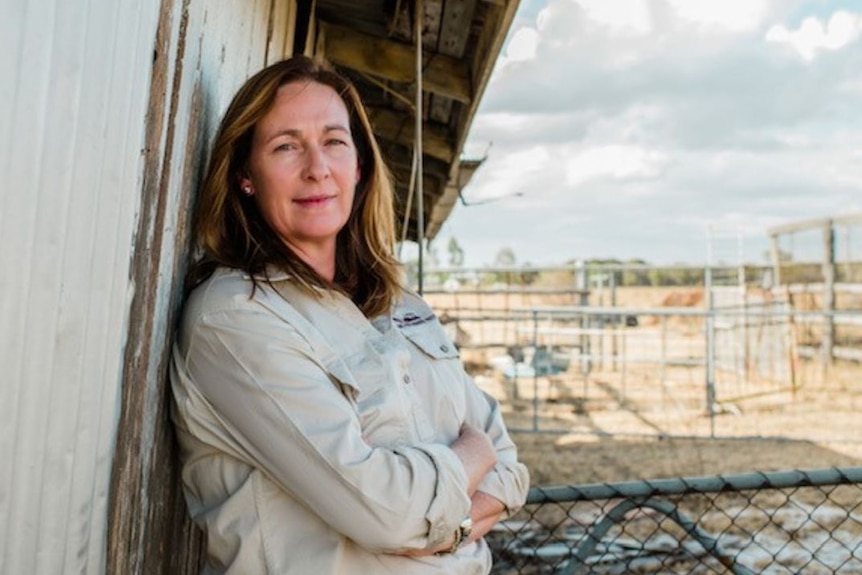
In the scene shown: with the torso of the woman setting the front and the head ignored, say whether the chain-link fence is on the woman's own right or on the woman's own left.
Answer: on the woman's own left

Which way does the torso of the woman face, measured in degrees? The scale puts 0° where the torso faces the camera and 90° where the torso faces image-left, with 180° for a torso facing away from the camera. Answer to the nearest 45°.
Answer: approximately 315°

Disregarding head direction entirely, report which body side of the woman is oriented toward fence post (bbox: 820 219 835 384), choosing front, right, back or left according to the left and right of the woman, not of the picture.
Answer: left
